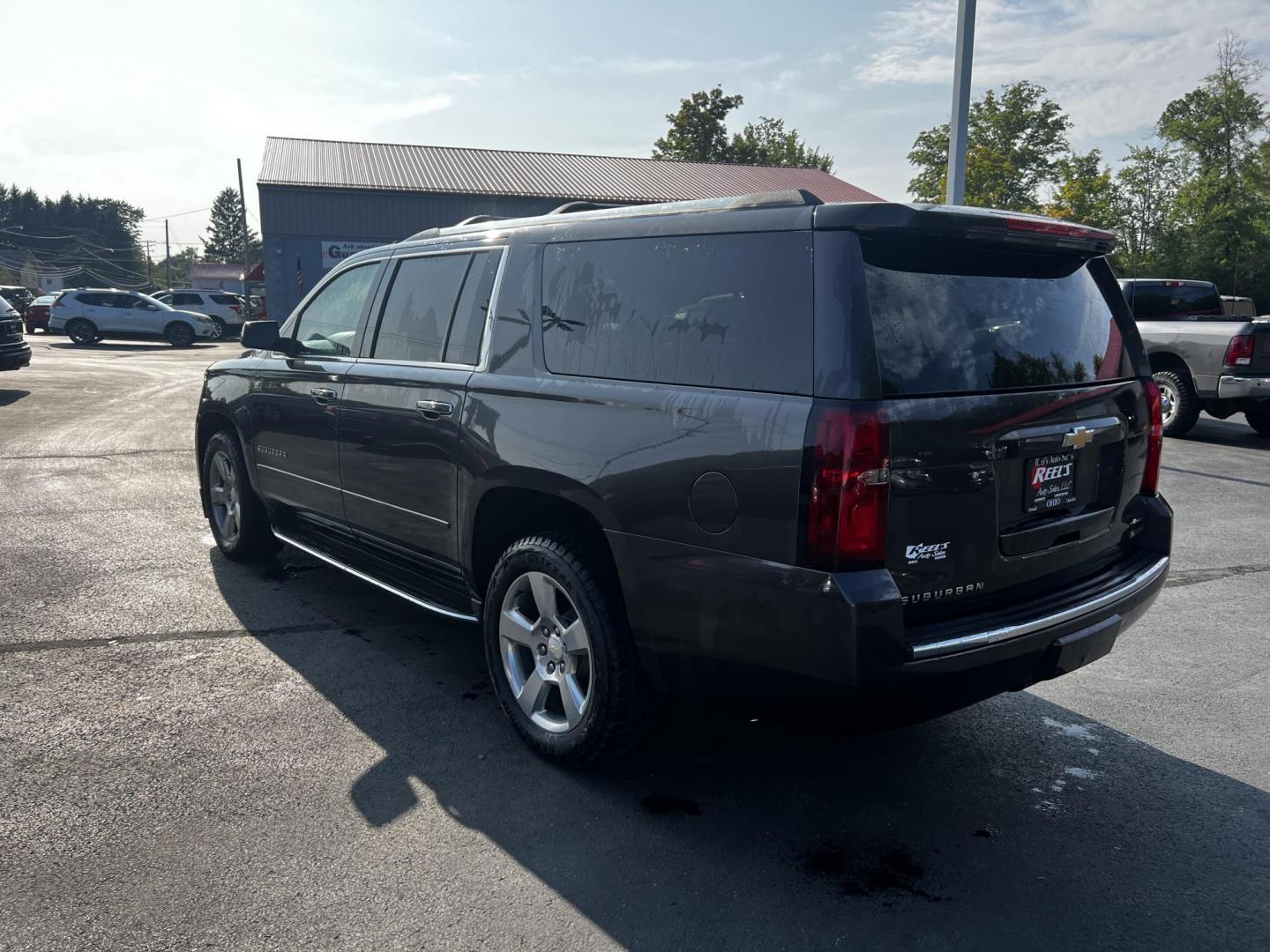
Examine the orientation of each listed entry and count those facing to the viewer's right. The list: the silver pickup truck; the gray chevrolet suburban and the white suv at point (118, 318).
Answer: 1

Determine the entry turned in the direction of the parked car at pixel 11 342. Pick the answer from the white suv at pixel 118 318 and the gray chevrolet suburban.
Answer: the gray chevrolet suburban

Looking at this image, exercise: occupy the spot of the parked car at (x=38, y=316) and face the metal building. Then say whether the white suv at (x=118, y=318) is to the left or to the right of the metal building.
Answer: right

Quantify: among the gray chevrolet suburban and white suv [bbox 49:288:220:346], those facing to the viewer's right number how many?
1

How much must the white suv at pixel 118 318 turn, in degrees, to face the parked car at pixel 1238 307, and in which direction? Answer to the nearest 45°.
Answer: approximately 45° to its right

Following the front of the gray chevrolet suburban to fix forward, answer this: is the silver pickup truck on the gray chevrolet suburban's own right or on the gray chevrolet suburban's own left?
on the gray chevrolet suburban's own right

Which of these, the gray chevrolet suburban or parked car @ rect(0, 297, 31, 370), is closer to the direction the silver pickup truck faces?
the parked car

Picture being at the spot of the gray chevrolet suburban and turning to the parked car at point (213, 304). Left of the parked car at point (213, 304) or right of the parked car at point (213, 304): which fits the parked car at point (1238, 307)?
right

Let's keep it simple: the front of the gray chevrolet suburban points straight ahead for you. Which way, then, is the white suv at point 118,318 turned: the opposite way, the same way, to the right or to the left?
to the right

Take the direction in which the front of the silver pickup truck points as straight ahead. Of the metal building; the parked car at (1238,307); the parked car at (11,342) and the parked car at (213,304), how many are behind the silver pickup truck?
0

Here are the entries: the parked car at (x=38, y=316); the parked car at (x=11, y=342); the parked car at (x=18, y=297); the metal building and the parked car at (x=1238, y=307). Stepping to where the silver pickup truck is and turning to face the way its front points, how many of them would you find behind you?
0

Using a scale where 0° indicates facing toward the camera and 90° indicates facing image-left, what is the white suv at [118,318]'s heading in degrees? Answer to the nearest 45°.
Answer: approximately 270°

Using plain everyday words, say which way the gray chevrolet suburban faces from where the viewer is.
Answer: facing away from the viewer and to the left of the viewer

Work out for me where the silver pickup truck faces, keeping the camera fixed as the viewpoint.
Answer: facing away from the viewer and to the left of the viewer

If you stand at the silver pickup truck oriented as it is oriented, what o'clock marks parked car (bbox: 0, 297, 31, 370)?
The parked car is roughly at 10 o'clock from the silver pickup truck.

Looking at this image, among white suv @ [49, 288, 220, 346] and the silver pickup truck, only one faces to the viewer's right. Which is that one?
the white suv

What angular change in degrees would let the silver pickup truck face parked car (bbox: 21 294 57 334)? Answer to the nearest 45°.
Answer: approximately 45° to its left
